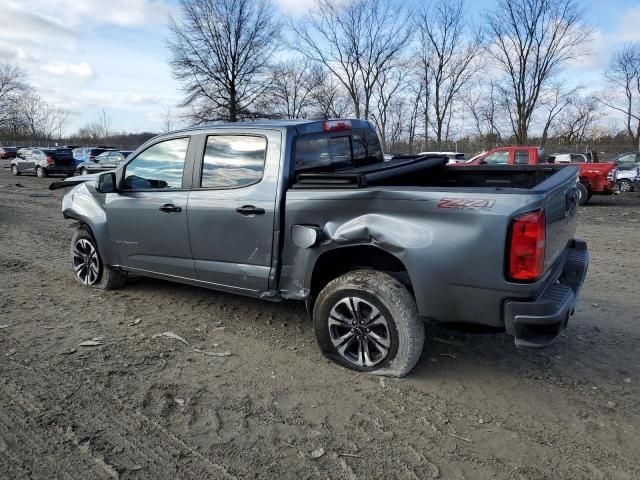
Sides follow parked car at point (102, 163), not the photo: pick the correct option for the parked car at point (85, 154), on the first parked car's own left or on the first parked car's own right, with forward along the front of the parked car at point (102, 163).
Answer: on the first parked car's own right

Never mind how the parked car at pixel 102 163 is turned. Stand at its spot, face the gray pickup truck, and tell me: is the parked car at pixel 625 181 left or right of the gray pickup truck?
left

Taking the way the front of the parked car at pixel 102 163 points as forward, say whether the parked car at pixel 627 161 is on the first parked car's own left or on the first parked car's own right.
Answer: on the first parked car's own left

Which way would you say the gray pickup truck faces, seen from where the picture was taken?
facing away from the viewer and to the left of the viewer

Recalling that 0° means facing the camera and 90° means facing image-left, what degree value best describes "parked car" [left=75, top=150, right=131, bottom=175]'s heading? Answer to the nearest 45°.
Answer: approximately 45°
